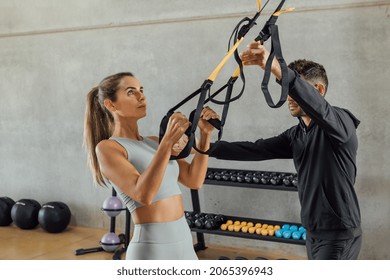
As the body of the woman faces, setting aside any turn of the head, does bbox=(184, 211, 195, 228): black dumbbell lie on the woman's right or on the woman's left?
on the woman's left

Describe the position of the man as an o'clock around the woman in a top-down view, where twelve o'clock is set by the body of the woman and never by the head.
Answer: The man is roughly at 10 o'clock from the woman.

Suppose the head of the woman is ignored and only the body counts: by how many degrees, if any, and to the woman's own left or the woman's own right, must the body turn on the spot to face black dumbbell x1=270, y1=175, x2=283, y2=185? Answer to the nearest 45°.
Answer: approximately 90° to the woman's own left

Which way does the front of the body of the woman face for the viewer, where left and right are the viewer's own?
facing the viewer and to the right of the viewer

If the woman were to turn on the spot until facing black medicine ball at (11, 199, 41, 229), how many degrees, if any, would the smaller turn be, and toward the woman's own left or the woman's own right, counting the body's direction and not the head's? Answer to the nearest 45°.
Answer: approximately 135° to the woman's own left

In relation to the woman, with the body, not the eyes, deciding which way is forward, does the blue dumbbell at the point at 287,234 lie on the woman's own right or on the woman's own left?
on the woman's own left

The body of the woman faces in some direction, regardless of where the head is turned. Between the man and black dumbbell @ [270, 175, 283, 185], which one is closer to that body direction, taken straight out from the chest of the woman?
the man

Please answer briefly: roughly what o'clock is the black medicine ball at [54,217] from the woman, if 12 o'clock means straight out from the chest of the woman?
The black medicine ball is roughly at 7 o'clock from the woman.

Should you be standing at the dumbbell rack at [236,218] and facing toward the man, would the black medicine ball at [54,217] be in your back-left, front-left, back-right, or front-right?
back-right
